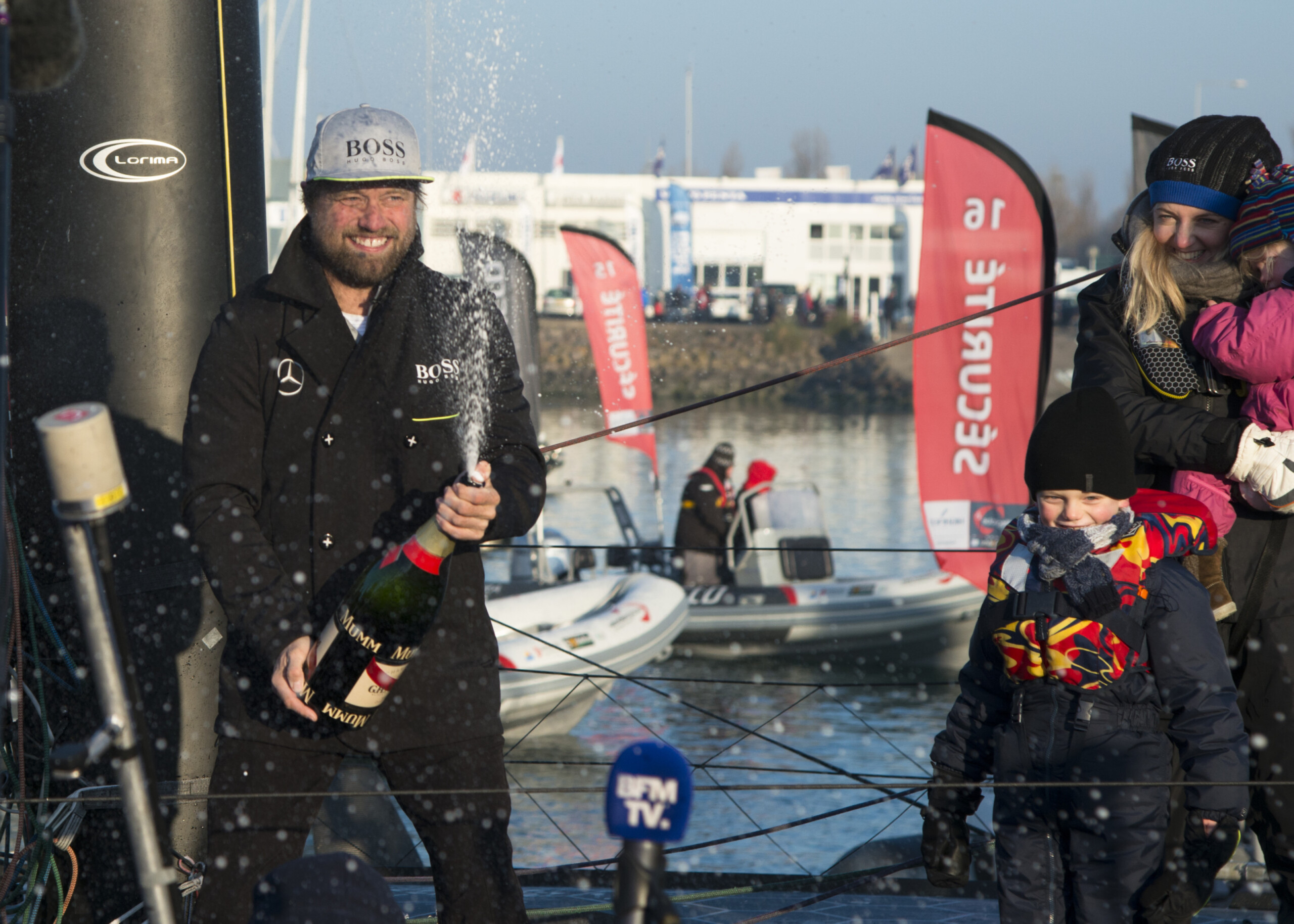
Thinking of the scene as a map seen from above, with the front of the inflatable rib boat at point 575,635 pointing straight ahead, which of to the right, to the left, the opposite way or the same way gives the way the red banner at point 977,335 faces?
to the left

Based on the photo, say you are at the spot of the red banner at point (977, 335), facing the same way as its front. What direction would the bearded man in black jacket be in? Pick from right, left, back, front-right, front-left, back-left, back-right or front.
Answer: back

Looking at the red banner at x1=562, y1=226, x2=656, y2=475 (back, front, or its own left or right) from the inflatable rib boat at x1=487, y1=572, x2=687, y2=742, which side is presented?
back

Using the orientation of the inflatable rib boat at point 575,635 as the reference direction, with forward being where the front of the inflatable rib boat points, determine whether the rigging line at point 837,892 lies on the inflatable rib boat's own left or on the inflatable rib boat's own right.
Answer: on the inflatable rib boat's own right

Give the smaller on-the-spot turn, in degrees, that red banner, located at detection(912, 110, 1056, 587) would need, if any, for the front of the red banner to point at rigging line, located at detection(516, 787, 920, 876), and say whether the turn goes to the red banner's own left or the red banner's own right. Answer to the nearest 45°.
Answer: approximately 180°

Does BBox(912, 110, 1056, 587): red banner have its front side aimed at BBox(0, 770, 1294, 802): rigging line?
no

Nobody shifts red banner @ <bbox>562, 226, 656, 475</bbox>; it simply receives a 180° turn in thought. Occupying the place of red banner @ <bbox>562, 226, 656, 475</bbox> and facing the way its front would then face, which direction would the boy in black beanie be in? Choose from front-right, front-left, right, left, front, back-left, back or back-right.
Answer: front

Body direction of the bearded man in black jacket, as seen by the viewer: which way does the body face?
toward the camera

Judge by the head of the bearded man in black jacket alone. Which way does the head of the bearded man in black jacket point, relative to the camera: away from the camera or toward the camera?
toward the camera

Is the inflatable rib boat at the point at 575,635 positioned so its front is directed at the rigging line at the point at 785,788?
no

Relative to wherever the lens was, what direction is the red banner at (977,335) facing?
facing away from the viewer

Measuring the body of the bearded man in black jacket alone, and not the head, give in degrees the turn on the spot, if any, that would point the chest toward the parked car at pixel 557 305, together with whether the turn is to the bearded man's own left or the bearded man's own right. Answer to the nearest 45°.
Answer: approximately 180°

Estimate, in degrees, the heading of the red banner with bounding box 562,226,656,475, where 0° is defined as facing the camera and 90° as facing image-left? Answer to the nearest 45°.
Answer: approximately 180°
